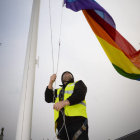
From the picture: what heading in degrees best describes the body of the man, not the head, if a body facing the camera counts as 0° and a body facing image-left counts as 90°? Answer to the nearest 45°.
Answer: approximately 45°
